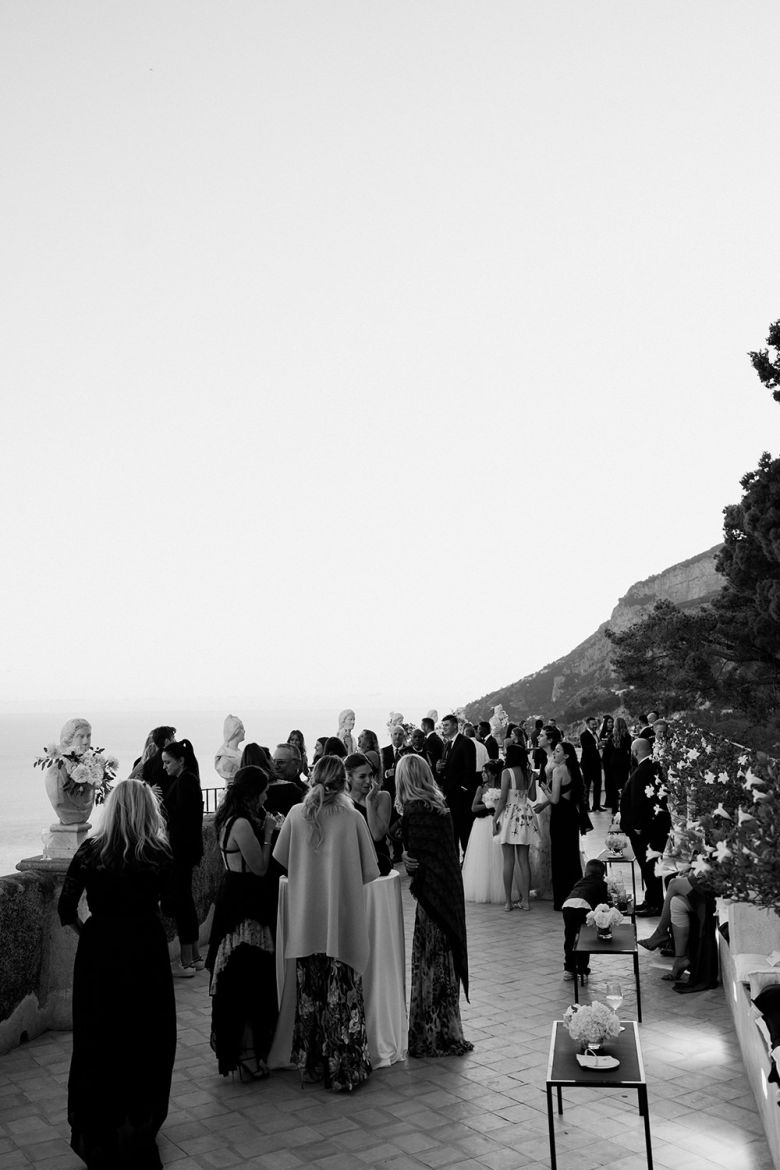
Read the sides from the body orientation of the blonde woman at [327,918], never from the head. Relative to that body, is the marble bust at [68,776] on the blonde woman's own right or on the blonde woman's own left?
on the blonde woman's own left

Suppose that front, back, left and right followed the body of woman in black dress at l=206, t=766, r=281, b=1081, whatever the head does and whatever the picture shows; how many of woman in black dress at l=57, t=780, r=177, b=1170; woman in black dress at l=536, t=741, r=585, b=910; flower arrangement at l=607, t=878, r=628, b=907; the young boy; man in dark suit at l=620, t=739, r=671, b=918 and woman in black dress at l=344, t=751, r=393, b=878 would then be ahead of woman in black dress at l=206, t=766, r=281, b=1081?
5

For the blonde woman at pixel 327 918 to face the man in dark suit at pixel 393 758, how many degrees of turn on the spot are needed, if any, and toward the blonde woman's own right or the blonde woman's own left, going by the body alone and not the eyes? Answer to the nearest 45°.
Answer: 0° — they already face them

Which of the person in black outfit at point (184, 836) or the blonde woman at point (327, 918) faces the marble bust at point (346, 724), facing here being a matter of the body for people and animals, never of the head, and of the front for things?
the blonde woman

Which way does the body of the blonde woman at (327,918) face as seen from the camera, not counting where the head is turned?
away from the camera

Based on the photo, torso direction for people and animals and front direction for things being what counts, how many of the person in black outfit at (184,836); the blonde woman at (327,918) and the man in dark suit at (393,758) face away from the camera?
1

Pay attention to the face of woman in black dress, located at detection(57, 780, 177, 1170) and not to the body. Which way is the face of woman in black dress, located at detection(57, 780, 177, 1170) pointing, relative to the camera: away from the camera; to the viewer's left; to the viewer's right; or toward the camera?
away from the camera

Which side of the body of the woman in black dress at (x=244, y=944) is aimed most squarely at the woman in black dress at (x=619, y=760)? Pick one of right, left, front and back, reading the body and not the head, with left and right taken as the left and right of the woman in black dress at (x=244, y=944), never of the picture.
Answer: front

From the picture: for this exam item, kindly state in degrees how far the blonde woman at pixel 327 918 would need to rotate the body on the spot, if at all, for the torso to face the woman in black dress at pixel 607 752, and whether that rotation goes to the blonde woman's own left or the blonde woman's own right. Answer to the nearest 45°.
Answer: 0° — they already face them

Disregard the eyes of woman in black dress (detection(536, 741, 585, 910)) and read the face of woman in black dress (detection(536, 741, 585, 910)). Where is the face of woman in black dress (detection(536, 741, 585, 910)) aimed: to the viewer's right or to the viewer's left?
to the viewer's left

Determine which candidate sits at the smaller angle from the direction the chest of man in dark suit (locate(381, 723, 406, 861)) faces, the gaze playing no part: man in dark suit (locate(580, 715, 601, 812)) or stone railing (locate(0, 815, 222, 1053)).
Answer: the stone railing

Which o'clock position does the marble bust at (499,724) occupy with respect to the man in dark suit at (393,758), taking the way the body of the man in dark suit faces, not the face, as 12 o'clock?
The marble bust is roughly at 7 o'clock from the man in dark suit.
